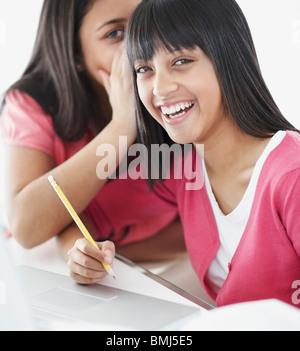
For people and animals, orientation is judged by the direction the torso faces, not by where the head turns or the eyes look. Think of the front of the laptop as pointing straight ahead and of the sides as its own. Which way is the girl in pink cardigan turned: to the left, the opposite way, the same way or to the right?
the opposite way

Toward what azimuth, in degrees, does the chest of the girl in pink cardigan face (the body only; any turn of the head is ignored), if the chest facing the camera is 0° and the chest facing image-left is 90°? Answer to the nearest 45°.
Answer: approximately 45°

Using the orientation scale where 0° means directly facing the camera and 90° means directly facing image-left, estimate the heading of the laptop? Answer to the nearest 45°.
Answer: approximately 225°

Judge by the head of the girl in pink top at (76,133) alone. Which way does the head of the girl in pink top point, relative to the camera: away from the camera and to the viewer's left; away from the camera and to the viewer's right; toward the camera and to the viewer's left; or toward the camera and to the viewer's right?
toward the camera and to the viewer's right
